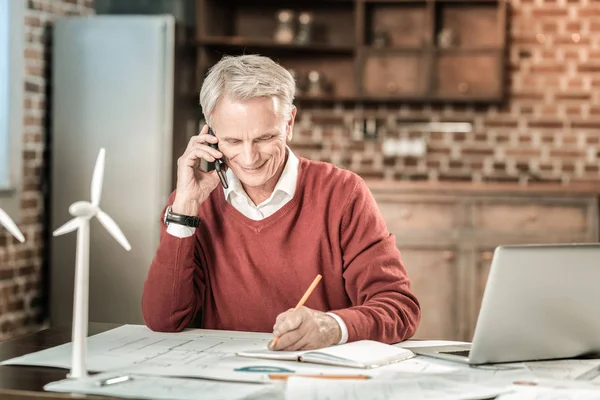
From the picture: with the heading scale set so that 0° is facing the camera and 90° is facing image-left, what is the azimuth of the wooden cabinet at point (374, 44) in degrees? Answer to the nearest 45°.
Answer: approximately 0°

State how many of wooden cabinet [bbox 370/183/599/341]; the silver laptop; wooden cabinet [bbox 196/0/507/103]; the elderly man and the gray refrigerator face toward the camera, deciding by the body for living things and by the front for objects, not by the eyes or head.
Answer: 4

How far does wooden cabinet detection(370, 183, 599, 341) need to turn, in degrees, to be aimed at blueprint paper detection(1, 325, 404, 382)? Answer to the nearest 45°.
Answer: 0° — it already faces it

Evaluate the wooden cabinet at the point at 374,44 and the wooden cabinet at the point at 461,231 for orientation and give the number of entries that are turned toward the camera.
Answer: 2

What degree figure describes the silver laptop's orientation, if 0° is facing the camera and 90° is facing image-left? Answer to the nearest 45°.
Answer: approximately 135°

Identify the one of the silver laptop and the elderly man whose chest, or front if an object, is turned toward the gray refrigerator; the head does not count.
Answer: the silver laptop

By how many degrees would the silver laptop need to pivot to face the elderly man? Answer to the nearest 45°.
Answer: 0° — it already faces them
